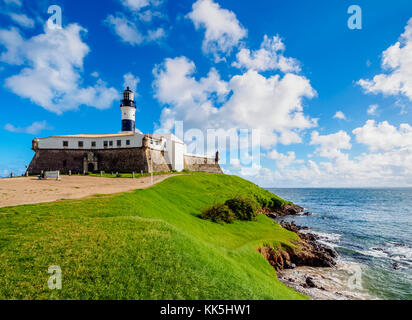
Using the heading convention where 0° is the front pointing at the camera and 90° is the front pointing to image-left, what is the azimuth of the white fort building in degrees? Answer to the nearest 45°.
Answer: approximately 0°

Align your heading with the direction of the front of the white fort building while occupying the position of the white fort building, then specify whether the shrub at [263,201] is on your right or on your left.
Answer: on your left

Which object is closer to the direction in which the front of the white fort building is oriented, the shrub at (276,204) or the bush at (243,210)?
the bush

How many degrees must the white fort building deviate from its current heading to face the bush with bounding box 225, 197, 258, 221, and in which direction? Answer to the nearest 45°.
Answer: approximately 45° to its left

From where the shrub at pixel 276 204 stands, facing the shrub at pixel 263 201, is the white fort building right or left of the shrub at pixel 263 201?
right

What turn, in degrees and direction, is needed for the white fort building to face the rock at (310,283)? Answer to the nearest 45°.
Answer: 0° — it already faces it

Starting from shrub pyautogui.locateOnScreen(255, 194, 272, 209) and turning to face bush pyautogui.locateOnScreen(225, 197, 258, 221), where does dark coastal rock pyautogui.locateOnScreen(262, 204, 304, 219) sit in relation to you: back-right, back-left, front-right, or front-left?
back-left
